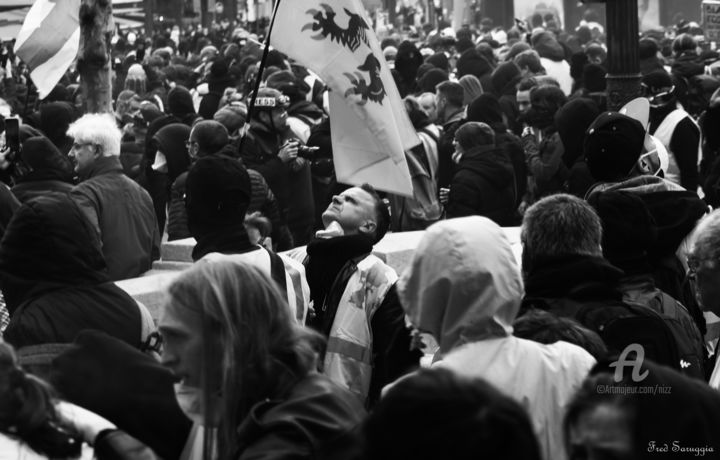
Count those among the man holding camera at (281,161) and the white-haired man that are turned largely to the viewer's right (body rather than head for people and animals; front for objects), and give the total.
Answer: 1

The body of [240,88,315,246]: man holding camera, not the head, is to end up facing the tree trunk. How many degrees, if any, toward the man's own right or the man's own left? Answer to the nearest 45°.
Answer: approximately 180°

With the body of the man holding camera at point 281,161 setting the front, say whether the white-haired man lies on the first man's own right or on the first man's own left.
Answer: on the first man's own right
